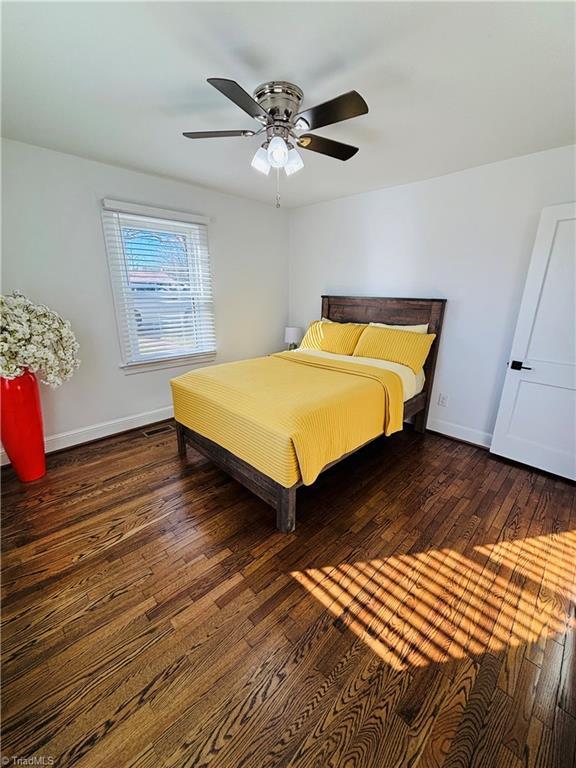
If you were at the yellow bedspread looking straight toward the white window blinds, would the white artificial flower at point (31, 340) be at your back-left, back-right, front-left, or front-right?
front-left

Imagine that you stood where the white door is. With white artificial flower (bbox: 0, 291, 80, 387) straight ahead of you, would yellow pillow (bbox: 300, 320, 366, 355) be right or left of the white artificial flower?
right

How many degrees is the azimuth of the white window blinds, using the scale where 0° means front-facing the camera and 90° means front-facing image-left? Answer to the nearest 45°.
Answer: approximately 315°

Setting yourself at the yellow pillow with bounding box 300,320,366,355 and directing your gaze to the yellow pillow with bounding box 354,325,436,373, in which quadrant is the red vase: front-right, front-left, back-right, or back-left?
back-right

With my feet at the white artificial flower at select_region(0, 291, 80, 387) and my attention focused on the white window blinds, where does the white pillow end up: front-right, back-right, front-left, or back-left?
front-right

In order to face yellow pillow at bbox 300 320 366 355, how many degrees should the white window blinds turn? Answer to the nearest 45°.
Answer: approximately 45° to its left

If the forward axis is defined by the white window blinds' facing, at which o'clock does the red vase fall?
The red vase is roughly at 3 o'clock from the white window blinds.

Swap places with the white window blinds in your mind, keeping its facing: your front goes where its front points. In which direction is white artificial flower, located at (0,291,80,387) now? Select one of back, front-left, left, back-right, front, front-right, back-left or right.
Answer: right

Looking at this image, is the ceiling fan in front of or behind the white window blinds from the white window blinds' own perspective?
in front

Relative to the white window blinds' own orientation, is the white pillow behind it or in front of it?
in front

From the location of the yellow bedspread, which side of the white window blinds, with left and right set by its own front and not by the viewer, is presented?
front

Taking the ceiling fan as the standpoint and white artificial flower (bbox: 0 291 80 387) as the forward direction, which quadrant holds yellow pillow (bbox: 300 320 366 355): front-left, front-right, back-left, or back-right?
back-right

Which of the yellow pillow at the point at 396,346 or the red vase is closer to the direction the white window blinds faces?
the yellow pillow

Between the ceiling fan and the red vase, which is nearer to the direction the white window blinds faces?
the ceiling fan

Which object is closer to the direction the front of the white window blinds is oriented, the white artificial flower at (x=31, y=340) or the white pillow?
the white pillow

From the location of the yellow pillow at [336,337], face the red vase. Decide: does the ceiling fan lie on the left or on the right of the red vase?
left

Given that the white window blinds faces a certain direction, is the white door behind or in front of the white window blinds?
in front
